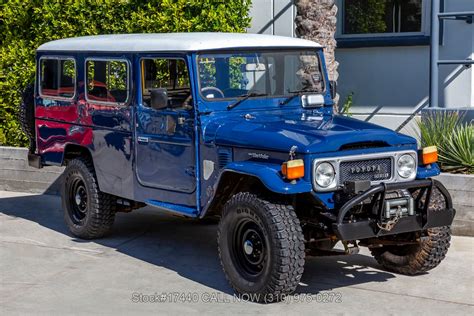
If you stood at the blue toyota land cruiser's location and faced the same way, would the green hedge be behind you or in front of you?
behind

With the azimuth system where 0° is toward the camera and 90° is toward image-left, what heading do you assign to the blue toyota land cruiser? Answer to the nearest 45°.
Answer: approximately 315°

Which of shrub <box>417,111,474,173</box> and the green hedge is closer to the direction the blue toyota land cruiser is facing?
the shrub

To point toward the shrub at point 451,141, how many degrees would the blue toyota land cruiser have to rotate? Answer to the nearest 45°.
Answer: approximately 90° to its left

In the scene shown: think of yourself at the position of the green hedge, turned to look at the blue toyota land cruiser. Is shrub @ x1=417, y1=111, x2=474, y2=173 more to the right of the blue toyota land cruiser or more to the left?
left

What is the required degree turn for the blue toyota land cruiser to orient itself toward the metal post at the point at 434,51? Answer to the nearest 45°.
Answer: approximately 90° to its left
